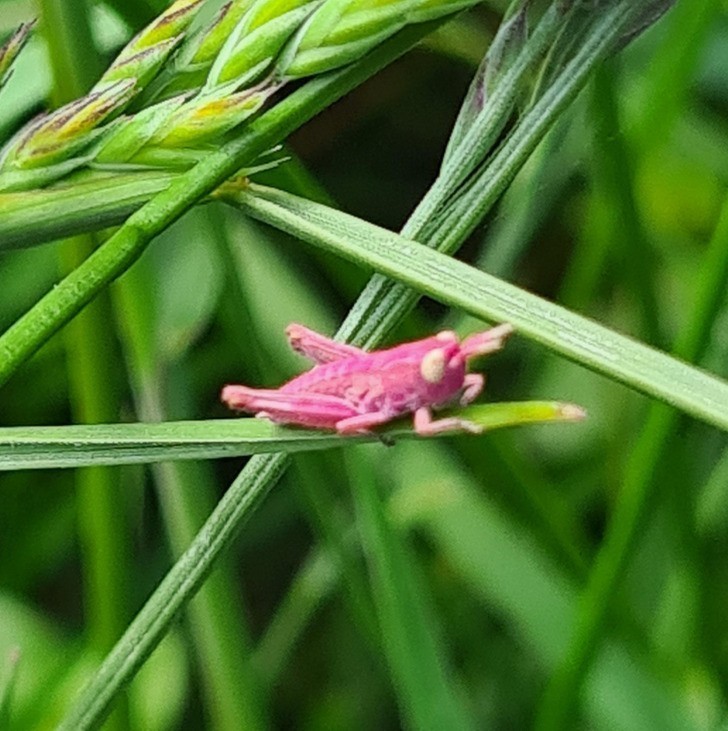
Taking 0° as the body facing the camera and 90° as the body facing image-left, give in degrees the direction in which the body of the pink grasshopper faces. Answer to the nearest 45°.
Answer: approximately 270°
